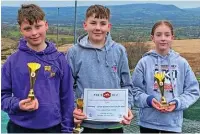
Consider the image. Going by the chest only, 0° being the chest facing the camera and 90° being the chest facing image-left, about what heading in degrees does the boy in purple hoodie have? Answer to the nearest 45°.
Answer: approximately 0°
